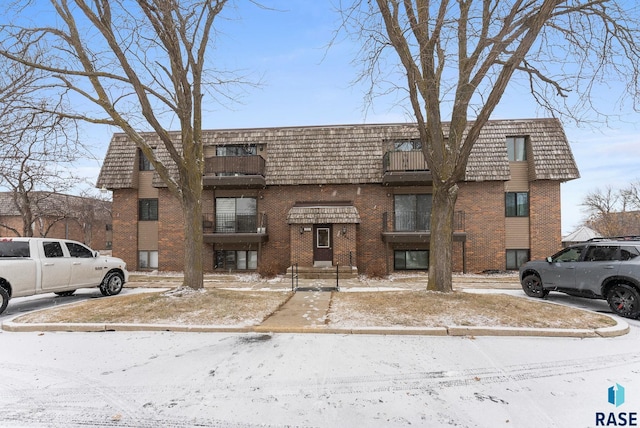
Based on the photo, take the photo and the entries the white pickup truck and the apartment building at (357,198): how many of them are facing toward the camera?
1

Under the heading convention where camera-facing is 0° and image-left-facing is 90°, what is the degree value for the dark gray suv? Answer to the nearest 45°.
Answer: approximately 135°

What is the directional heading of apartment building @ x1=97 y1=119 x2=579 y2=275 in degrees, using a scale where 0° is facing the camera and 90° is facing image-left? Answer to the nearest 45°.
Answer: approximately 0°

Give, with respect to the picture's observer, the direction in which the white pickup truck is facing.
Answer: facing away from the viewer and to the right of the viewer

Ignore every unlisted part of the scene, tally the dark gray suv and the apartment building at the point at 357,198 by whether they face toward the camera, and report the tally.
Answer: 1

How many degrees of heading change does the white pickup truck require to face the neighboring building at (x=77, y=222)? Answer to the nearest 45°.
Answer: approximately 45° to its left

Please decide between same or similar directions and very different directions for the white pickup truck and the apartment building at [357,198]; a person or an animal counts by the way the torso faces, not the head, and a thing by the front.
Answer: very different directions
